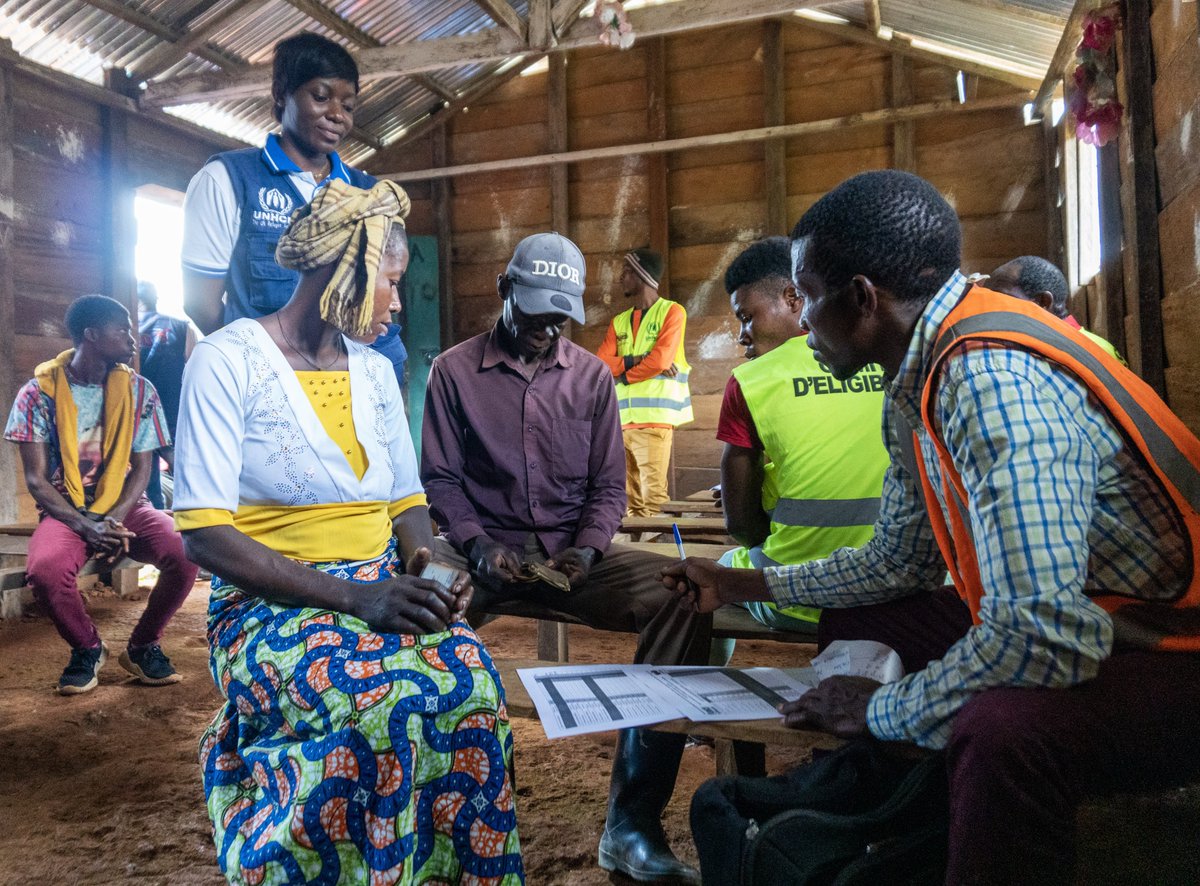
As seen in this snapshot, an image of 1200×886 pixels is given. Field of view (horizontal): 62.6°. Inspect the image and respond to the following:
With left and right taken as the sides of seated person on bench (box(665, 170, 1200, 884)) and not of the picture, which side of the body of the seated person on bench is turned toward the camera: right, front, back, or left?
left

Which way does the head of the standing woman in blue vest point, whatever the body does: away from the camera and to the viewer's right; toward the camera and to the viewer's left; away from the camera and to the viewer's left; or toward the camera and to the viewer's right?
toward the camera and to the viewer's right

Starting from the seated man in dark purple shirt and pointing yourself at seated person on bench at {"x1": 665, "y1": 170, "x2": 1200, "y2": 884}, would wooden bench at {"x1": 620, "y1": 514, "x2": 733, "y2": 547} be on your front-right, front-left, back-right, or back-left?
back-left

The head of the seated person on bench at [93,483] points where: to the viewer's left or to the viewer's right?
to the viewer's right

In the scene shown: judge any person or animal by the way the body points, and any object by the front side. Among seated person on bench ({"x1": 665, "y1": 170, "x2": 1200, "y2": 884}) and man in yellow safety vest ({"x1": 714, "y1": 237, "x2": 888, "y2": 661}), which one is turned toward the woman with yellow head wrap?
the seated person on bench

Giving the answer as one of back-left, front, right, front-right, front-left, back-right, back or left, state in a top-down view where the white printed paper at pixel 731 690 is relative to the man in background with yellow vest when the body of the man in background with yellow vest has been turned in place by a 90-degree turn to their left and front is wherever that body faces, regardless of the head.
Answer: front-right

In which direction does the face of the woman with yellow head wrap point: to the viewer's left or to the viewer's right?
to the viewer's right

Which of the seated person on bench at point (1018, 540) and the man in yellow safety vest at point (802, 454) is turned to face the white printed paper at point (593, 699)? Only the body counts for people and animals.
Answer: the seated person on bench

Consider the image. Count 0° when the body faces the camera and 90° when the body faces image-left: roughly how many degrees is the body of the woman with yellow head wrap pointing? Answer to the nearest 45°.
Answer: approximately 315°
